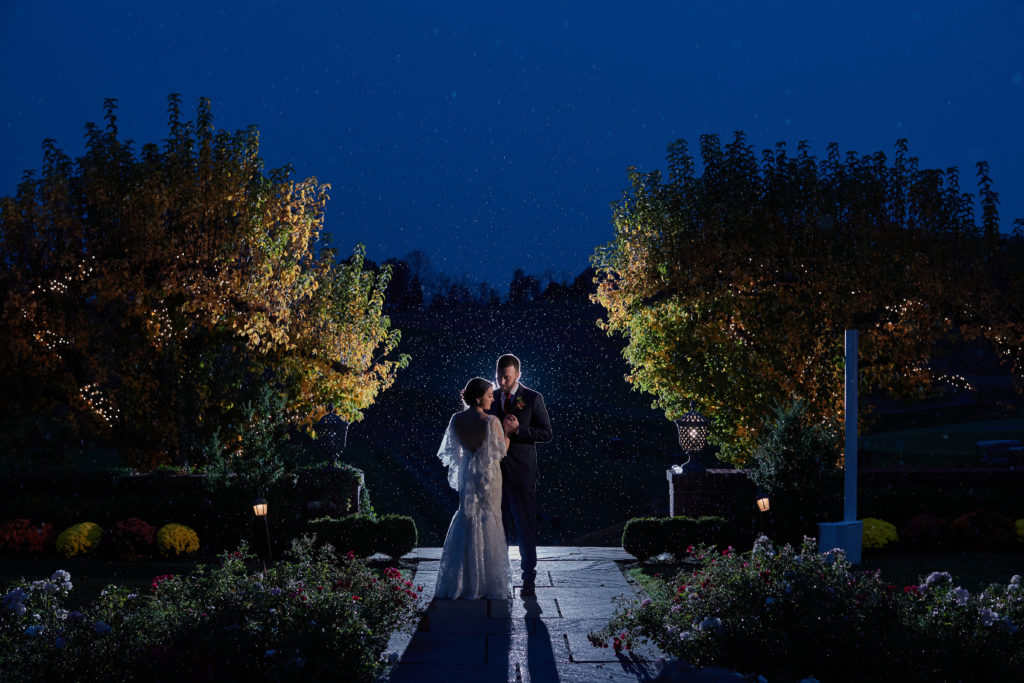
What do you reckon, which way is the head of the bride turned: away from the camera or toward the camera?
away from the camera

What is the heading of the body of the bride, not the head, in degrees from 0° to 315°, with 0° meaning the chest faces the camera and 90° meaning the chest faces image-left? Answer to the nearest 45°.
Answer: approximately 225°

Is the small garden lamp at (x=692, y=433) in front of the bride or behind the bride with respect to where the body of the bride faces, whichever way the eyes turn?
in front

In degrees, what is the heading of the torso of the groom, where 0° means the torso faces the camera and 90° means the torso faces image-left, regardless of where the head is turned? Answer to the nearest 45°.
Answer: approximately 45°

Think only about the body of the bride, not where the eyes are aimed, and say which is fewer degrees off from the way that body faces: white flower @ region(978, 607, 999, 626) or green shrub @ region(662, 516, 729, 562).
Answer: the green shrub

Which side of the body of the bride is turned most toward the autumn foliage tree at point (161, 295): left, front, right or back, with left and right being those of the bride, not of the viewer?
left

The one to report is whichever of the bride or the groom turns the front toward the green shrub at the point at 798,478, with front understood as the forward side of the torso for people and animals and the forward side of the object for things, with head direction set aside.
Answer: the bride

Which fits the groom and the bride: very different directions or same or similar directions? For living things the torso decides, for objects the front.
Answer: very different directions

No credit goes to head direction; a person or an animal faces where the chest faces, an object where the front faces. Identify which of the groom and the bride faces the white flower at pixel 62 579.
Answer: the groom
